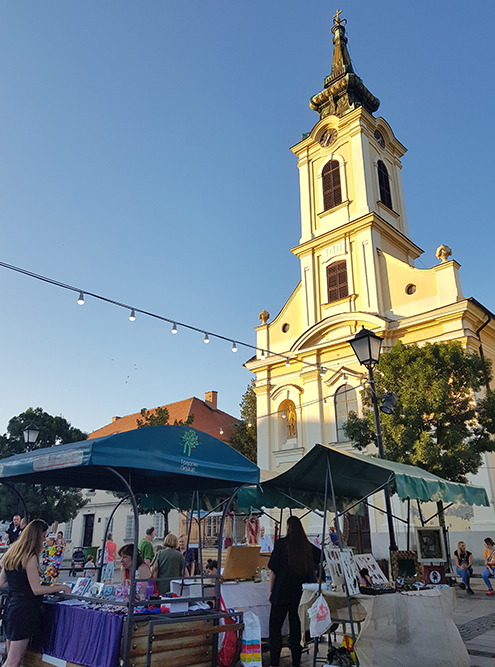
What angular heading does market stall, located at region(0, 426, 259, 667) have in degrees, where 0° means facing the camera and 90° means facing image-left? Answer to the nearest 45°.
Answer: approximately 45°

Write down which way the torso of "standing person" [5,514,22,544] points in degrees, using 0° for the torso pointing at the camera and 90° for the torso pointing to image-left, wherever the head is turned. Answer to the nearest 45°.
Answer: approximately 0°

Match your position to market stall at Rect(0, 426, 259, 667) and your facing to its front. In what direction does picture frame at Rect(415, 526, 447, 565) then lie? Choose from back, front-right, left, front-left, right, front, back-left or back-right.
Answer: back

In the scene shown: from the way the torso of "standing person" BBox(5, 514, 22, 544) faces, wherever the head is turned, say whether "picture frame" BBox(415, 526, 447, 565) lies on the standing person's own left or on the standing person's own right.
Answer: on the standing person's own left

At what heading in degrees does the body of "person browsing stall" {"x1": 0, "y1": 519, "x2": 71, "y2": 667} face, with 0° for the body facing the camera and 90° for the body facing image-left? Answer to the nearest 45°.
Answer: approximately 225°

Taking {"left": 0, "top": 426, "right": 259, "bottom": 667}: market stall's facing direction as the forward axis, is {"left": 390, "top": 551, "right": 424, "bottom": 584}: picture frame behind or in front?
behind
